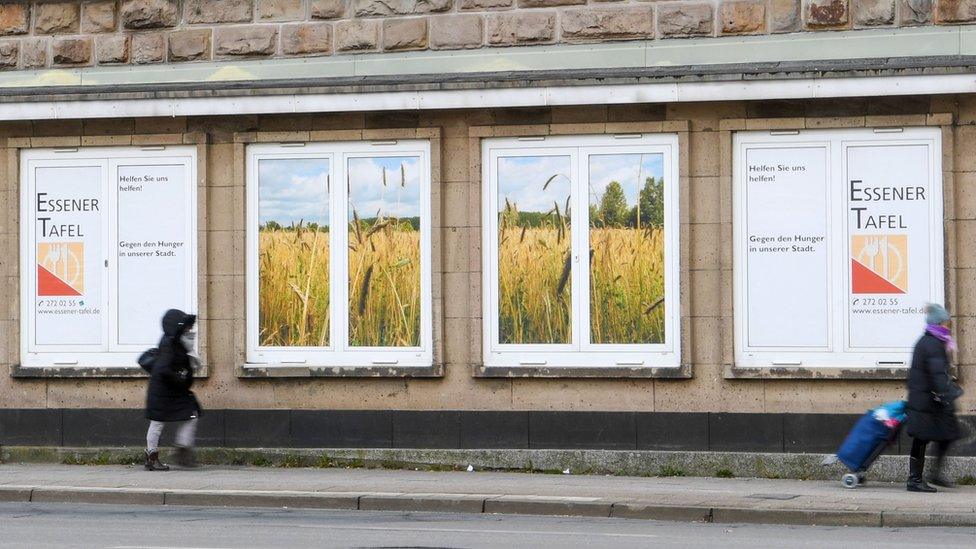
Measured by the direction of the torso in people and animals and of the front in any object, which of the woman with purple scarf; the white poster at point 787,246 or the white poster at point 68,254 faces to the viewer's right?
the woman with purple scarf

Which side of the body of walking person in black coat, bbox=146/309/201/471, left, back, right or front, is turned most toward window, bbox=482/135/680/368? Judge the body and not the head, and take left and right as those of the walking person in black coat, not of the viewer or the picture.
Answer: front

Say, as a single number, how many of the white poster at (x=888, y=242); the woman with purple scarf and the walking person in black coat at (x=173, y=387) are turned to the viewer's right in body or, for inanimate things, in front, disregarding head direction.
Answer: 2

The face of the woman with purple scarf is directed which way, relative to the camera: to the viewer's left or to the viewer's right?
to the viewer's right

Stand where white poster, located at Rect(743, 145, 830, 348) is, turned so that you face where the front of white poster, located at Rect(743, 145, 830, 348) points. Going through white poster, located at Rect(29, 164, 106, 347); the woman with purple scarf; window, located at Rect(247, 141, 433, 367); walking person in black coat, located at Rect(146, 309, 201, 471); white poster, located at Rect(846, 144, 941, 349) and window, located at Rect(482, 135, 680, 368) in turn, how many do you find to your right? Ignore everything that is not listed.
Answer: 4

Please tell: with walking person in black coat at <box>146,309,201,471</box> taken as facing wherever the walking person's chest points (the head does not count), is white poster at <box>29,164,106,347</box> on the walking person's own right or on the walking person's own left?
on the walking person's own left

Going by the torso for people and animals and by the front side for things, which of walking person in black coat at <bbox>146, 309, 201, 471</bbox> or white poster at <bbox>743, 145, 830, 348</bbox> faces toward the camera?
the white poster

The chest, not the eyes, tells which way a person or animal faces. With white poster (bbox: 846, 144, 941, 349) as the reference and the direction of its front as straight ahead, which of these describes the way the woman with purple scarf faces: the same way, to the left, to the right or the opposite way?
to the left

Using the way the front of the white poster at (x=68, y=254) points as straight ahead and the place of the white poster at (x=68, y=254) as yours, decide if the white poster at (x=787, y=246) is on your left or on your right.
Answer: on your left

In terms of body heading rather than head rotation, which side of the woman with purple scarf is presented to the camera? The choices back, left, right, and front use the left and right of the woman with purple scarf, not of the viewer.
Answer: right

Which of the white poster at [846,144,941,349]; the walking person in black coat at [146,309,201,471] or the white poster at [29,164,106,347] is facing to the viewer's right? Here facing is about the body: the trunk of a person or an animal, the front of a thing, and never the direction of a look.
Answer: the walking person in black coat

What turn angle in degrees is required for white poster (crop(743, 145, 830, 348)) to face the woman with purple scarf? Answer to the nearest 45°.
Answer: approximately 45° to its left

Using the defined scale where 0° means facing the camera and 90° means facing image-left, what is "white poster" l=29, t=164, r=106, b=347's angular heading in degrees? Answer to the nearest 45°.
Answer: approximately 0°

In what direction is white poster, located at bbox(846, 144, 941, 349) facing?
toward the camera

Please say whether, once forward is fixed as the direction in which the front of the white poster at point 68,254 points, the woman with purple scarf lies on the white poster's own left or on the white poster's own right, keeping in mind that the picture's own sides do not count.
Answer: on the white poster's own left

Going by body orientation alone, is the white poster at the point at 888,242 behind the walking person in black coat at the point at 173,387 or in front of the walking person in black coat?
in front

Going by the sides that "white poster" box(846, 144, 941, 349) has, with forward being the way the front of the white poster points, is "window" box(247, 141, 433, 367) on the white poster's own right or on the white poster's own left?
on the white poster's own right

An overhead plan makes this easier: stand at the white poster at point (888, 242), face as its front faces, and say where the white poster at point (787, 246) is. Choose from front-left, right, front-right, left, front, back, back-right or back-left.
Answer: right
